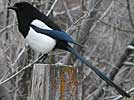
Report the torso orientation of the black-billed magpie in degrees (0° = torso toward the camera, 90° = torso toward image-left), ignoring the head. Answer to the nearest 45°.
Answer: approximately 90°
